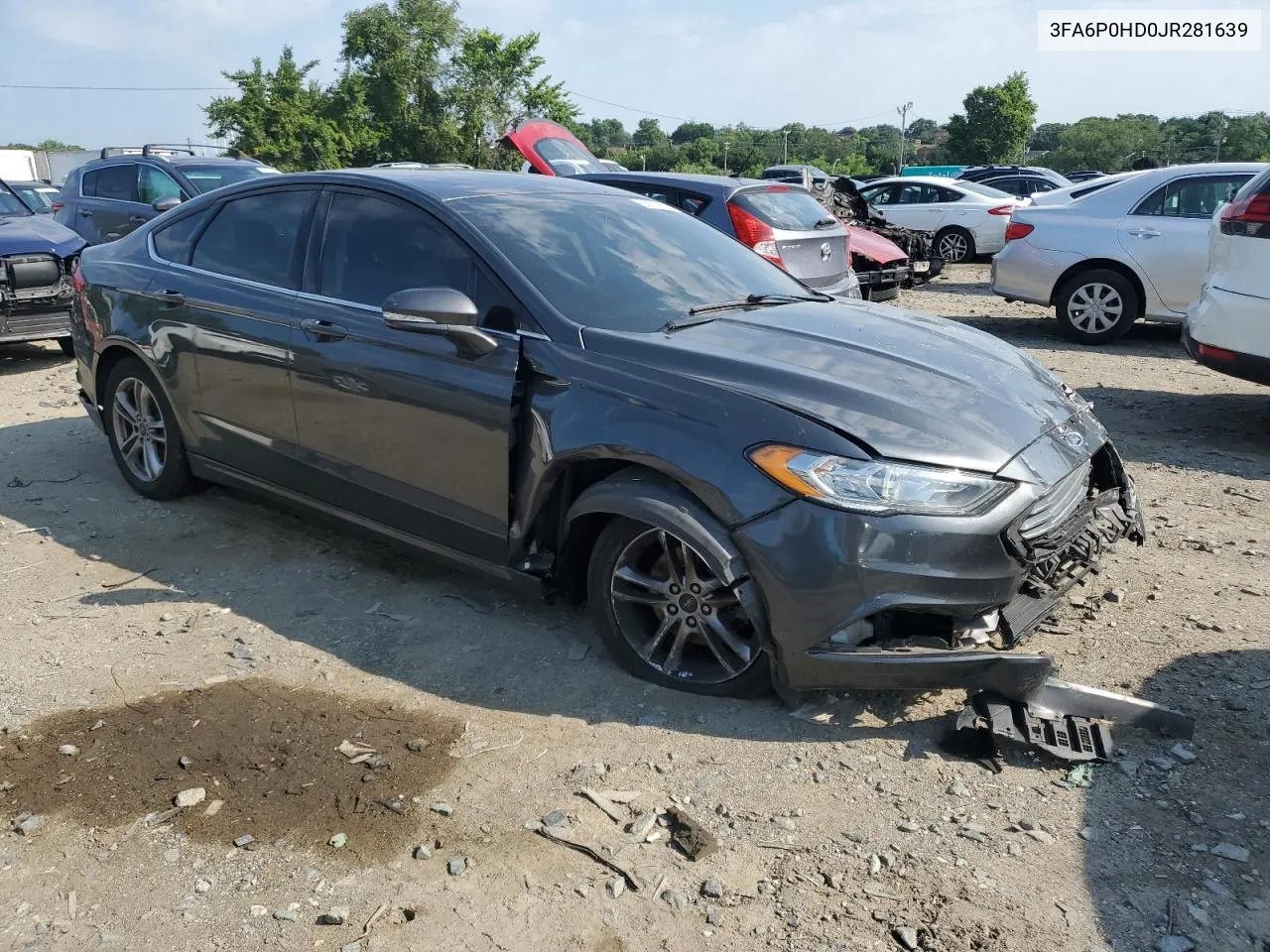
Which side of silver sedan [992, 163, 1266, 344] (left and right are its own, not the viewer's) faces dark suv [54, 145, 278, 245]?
back

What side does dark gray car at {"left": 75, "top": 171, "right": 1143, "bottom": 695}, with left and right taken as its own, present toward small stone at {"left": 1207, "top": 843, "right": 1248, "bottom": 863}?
front

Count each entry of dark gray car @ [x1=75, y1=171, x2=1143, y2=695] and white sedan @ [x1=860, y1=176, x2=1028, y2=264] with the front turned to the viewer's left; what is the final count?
1

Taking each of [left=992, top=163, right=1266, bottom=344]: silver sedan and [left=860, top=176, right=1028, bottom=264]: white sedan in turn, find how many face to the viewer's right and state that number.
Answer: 1

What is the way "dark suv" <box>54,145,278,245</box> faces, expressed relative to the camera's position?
facing the viewer and to the right of the viewer

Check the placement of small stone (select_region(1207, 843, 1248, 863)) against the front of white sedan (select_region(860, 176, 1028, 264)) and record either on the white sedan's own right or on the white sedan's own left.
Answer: on the white sedan's own left

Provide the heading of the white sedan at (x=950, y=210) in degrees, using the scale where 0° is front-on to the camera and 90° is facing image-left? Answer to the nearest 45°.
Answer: approximately 90°

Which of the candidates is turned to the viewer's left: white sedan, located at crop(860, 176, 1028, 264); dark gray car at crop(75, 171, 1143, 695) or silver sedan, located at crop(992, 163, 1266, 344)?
white sedan, located at crop(860, 176, 1028, 264)

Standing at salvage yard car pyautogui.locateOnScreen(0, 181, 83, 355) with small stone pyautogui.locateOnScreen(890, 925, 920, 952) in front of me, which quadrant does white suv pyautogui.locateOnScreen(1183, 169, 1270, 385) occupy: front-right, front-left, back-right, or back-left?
front-left

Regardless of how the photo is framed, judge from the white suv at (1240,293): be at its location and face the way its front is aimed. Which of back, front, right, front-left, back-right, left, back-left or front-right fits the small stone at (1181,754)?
back-right

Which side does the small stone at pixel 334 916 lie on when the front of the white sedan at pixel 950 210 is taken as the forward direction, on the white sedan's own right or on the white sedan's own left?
on the white sedan's own left

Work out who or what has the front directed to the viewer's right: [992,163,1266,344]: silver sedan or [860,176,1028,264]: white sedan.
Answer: [992,163,1266,344]: silver sedan
